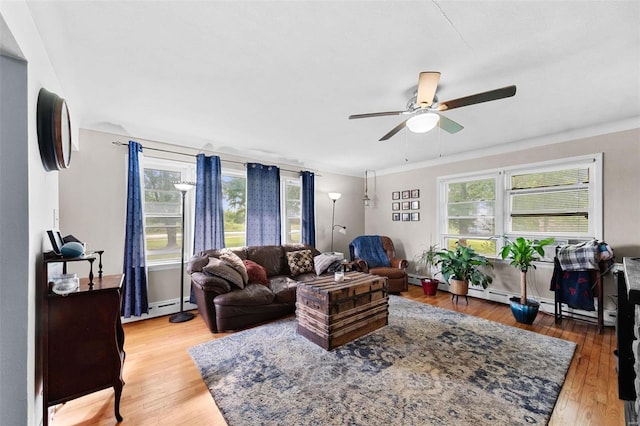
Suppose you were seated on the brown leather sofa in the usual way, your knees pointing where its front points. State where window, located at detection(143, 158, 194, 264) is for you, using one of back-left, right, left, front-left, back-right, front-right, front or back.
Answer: back

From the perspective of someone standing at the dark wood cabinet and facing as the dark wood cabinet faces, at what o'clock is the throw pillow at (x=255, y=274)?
The throw pillow is roughly at 11 o'clock from the dark wood cabinet.

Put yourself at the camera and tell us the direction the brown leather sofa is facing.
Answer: facing the viewer and to the right of the viewer

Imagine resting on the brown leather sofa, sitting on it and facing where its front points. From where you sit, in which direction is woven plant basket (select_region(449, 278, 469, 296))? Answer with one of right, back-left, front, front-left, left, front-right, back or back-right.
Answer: front-left

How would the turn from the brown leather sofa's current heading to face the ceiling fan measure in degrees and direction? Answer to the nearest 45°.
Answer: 0° — it already faces it

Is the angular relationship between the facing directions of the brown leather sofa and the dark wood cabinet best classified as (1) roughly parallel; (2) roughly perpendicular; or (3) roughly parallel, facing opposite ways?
roughly perpendicular

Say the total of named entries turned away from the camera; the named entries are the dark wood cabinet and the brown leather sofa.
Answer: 0

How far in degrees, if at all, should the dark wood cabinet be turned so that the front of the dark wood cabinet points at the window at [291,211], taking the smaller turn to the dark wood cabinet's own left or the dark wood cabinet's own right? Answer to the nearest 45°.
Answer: approximately 45° to the dark wood cabinet's own left

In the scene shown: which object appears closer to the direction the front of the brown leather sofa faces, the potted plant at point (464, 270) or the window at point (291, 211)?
the potted plant

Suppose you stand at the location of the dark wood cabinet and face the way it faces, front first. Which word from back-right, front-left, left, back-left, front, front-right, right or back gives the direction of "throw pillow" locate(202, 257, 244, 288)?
front-left

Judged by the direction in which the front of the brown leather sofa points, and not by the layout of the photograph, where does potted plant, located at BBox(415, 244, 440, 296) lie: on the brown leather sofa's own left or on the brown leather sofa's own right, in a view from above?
on the brown leather sofa's own left

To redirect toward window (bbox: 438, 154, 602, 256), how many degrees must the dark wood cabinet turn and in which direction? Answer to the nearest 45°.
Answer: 0° — it already faces it

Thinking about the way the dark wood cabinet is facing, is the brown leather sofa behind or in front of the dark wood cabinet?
in front

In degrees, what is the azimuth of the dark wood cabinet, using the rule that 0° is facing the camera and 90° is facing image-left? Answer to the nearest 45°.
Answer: approximately 270°

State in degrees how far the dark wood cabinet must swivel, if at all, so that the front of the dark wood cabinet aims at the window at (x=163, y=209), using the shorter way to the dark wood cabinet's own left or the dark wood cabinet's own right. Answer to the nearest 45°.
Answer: approximately 45° to the dark wood cabinet's own left

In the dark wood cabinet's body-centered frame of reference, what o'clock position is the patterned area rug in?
The patterned area rug is roughly at 1 o'clock from the dark wood cabinet.
